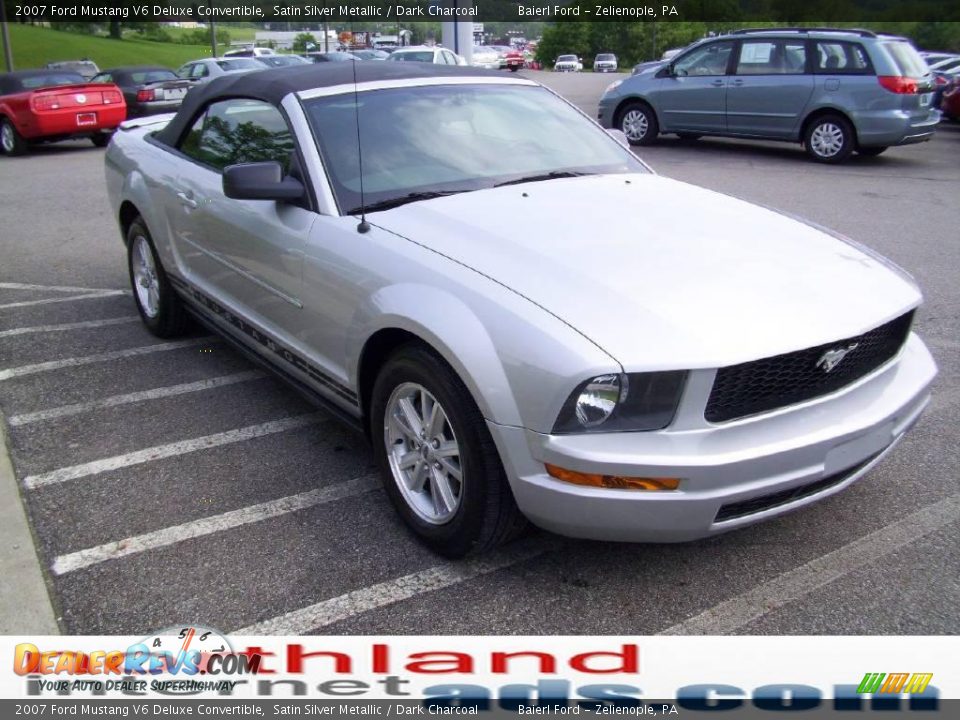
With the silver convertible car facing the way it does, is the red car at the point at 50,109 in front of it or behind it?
behind

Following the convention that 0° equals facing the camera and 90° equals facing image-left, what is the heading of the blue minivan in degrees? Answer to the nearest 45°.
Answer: approximately 135°

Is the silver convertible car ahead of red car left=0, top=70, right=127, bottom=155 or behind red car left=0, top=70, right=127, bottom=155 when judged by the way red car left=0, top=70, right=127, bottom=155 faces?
behind

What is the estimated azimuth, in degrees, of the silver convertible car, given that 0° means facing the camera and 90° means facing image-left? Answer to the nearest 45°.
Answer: approximately 315°

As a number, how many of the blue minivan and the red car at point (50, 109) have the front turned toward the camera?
0

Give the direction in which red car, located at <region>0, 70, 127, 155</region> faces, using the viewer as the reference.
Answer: facing away from the viewer and to the left of the viewer
